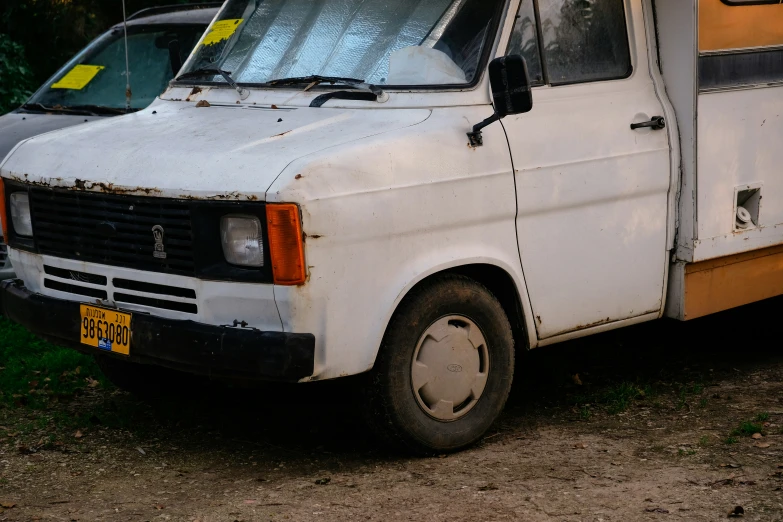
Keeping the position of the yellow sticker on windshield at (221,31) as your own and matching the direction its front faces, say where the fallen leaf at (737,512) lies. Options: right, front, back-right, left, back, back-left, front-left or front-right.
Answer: left

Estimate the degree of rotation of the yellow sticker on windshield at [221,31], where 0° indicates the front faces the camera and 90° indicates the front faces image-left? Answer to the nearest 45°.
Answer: approximately 45°

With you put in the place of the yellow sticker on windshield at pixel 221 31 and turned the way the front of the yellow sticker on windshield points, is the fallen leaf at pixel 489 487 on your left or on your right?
on your left

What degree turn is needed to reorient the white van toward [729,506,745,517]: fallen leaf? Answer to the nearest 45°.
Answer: approximately 90° to its left

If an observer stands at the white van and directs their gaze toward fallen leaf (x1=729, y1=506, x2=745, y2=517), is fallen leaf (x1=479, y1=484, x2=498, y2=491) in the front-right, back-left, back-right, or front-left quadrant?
front-right

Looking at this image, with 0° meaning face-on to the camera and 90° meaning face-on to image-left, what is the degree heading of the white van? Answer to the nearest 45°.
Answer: approximately 45°
